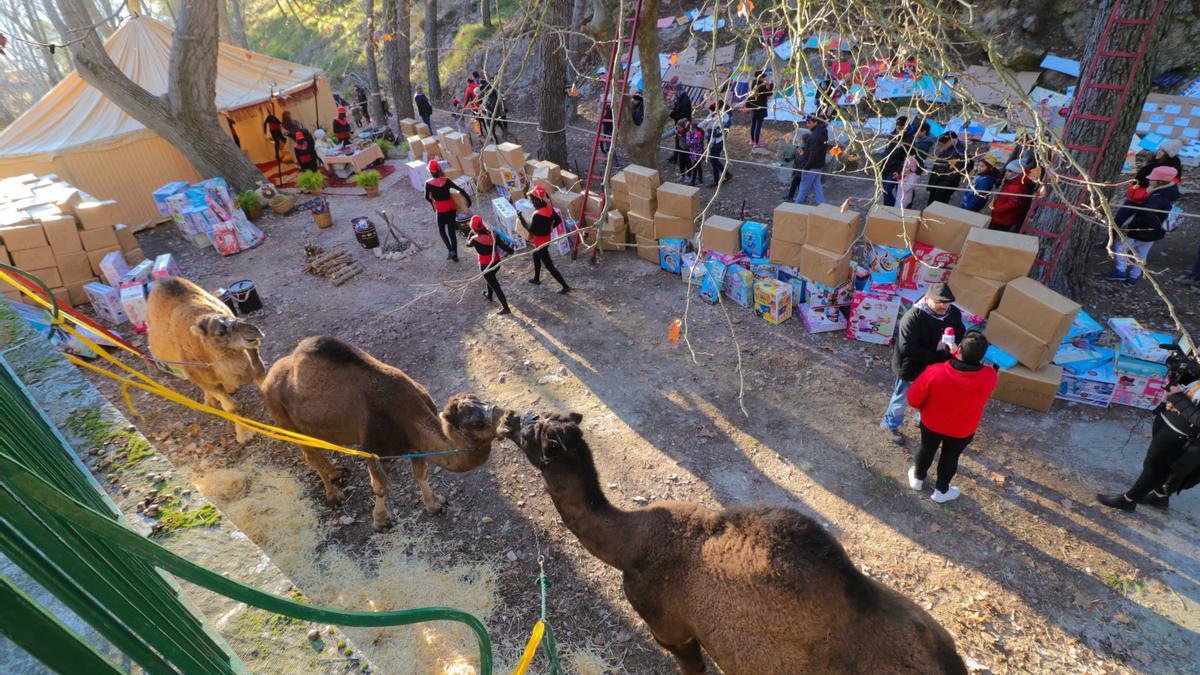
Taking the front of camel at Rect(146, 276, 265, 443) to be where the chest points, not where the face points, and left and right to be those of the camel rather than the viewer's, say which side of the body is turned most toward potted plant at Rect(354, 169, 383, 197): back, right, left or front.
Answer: left

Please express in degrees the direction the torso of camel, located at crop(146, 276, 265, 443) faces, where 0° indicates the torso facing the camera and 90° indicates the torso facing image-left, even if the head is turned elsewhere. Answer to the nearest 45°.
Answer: approximately 315°

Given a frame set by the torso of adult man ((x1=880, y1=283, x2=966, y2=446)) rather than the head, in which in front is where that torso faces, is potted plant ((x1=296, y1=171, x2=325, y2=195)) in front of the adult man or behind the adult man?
behind

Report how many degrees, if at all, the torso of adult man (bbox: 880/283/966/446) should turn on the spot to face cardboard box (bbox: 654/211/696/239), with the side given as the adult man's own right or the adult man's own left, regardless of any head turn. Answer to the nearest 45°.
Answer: approximately 180°
